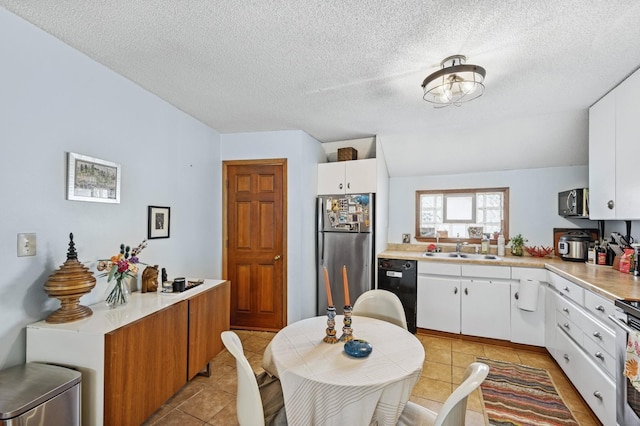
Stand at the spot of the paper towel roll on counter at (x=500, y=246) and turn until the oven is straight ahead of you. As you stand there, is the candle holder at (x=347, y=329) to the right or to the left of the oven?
right

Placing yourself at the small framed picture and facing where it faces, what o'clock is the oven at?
The oven is roughly at 12 o'clock from the small framed picture.

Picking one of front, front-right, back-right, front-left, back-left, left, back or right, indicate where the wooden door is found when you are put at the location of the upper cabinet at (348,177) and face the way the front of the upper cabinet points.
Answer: right

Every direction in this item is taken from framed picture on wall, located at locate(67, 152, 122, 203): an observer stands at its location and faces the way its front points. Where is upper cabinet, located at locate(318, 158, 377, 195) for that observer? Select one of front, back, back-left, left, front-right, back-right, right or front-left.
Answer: front-left

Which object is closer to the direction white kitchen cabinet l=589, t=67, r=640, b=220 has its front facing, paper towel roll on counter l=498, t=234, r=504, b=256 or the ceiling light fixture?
the ceiling light fixture

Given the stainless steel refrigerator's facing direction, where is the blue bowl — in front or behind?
in front

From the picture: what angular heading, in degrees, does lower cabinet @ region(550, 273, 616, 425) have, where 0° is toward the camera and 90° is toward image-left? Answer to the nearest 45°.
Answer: approximately 45°

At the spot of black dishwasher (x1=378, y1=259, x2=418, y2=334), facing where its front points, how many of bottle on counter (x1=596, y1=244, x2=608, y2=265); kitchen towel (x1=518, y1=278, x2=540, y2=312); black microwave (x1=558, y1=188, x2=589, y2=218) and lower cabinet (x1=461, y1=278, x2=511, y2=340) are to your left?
4

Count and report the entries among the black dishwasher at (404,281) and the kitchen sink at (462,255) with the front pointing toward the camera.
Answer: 2

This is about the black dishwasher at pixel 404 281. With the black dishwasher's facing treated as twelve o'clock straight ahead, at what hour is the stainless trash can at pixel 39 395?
The stainless trash can is roughly at 1 o'clock from the black dishwasher.

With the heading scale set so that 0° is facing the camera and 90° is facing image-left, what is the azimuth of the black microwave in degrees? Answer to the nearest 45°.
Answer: approximately 45°

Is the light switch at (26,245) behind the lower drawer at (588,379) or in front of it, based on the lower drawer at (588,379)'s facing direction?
in front

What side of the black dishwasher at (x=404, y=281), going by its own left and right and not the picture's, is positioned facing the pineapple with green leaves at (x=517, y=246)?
left
